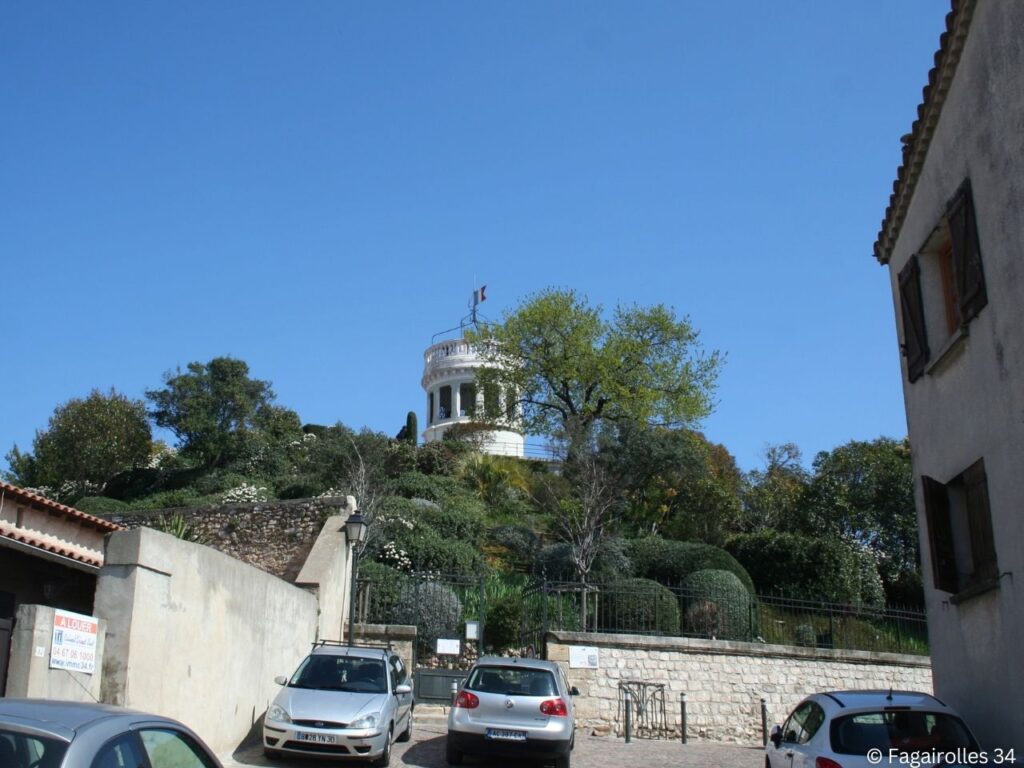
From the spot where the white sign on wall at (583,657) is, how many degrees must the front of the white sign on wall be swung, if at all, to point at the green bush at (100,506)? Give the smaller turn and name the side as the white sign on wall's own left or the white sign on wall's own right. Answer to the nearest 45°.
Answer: approximately 135° to the white sign on wall's own right

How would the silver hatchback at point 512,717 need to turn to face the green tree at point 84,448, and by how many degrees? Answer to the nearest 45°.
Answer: approximately 45° to its left

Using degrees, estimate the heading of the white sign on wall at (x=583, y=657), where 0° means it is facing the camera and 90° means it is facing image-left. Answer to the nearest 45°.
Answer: approximately 0°

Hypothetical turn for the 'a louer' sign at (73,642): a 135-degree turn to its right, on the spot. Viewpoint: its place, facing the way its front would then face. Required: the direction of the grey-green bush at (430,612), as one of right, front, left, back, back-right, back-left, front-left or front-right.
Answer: right

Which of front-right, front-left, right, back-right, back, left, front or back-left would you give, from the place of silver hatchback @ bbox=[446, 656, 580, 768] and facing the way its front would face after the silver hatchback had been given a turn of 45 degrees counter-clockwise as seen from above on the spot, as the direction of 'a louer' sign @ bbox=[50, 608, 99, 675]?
left

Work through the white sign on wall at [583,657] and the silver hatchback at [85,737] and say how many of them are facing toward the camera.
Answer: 1

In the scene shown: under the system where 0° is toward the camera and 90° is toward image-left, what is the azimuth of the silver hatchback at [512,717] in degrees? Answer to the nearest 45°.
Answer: approximately 180°

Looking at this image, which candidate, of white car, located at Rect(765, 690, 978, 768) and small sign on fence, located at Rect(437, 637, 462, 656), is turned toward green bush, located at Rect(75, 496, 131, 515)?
the white car

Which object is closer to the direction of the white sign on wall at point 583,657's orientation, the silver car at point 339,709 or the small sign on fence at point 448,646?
the silver car

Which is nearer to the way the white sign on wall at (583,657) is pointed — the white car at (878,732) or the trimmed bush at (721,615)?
the white car

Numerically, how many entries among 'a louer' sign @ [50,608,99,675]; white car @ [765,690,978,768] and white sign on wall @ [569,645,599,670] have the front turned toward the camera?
2

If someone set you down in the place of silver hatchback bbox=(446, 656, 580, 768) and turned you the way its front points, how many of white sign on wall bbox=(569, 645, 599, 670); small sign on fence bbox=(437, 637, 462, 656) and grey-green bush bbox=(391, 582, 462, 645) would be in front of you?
3

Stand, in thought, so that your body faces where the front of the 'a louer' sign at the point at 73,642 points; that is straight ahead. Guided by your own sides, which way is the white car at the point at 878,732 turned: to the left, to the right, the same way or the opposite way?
the opposite way

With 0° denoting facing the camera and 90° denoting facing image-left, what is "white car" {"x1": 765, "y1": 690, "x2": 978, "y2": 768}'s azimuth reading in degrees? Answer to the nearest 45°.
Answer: approximately 135°

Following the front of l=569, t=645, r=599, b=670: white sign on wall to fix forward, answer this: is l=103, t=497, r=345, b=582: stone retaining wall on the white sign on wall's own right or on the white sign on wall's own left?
on the white sign on wall's own right

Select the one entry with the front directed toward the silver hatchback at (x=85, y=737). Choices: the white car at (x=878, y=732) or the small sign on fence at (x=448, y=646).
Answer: the small sign on fence

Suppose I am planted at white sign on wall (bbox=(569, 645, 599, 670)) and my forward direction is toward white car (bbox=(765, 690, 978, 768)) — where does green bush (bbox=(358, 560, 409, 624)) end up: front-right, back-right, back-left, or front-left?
back-right
